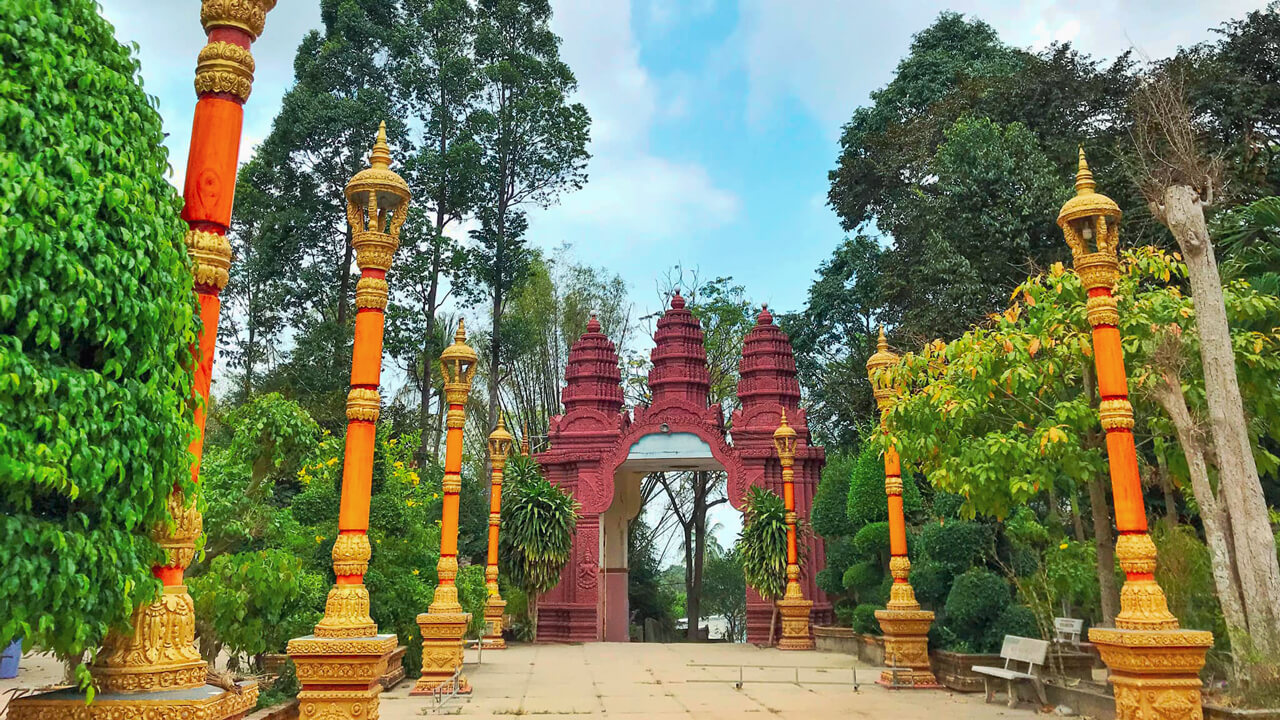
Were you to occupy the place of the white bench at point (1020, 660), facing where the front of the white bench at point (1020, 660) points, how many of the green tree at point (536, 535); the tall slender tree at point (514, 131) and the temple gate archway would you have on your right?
3

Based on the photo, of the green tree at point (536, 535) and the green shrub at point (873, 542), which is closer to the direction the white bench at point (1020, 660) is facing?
the green tree

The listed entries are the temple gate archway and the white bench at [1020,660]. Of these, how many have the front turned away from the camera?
0

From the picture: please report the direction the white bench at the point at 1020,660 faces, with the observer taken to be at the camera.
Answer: facing the viewer and to the left of the viewer

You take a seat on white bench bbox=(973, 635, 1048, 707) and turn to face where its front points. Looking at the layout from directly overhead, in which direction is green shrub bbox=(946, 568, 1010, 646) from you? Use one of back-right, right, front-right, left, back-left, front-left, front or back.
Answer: back-right

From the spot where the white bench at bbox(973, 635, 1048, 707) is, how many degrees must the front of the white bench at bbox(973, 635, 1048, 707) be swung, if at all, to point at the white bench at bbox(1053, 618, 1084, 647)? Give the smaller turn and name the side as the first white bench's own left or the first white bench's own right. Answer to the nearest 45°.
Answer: approximately 180°

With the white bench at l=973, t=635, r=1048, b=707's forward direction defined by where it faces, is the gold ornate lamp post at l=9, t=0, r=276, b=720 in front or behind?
in front

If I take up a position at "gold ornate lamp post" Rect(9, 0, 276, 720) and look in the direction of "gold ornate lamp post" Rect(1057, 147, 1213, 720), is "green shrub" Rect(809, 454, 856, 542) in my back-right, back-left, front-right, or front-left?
front-left

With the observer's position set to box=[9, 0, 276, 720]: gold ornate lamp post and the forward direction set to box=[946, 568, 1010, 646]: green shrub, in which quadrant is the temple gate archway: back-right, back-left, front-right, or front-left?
front-left

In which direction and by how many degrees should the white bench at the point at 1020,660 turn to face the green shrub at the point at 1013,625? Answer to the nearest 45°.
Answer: approximately 135° to its right

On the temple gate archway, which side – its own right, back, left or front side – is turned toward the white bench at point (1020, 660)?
front

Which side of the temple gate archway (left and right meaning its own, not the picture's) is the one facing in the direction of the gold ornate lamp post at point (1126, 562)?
front

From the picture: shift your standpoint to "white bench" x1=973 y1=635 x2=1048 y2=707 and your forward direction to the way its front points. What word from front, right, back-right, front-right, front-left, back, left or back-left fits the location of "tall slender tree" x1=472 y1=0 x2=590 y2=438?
right

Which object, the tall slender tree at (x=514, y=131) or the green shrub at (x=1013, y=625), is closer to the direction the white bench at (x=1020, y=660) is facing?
the tall slender tree

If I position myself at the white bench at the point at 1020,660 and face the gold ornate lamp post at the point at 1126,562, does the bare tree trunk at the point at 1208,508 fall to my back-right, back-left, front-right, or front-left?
front-left

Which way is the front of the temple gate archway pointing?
toward the camera

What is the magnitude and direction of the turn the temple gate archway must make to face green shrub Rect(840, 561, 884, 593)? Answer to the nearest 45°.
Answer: approximately 45° to its left
